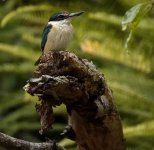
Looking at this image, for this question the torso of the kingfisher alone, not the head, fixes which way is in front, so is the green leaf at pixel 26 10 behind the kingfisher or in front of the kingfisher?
behind

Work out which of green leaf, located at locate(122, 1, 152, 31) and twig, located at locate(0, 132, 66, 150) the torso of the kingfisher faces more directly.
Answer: the green leaf

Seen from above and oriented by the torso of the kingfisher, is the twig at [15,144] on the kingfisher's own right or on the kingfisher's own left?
on the kingfisher's own right

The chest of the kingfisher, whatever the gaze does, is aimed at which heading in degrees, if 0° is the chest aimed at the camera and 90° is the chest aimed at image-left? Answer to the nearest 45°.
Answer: approximately 315°

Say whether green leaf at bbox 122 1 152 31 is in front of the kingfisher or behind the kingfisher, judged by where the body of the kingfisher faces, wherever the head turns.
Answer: in front
